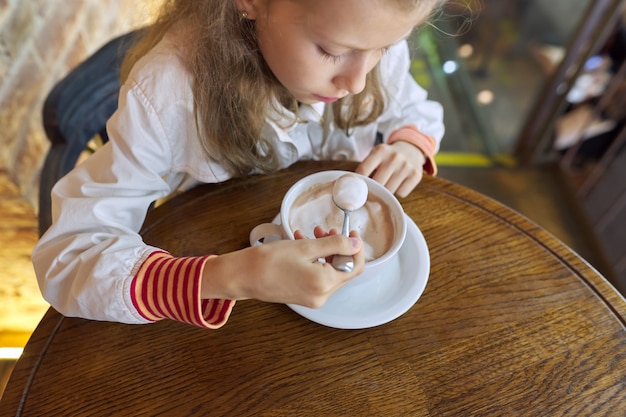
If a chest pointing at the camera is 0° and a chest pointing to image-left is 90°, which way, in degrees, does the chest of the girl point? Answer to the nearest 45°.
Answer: approximately 315°
